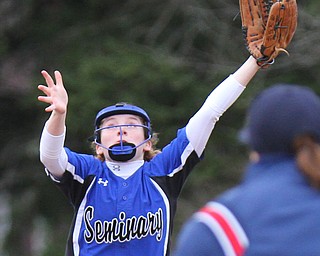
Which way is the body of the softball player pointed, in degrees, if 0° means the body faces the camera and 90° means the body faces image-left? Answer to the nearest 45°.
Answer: approximately 0°

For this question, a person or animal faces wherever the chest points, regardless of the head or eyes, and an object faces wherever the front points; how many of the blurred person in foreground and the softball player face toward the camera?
1

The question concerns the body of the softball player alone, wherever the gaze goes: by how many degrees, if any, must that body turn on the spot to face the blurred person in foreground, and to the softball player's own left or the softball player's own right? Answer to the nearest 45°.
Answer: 0° — they already face them

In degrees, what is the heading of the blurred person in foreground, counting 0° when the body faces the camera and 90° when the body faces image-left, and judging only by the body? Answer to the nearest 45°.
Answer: approximately 135°

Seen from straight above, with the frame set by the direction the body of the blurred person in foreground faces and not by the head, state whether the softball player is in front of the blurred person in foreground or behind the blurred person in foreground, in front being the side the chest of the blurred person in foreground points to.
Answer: in front
